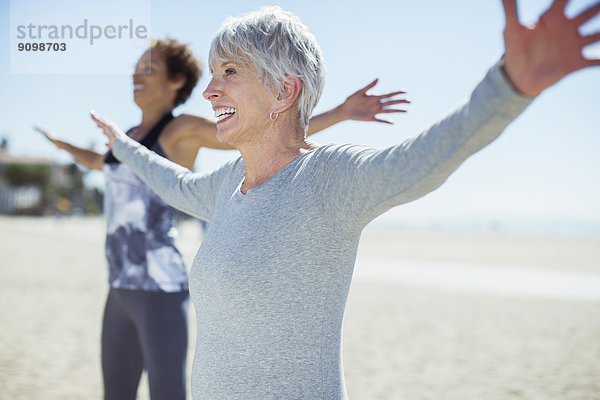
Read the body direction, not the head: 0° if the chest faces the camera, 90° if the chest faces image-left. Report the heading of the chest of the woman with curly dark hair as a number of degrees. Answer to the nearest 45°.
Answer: approximately 45°

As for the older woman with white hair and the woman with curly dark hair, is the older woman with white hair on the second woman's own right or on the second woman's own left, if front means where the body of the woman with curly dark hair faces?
on the second woman's own left

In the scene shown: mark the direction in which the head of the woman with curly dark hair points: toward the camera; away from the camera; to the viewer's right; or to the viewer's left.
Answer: to the viewer's left

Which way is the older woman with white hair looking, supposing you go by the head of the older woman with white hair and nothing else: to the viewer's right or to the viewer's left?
to the viewer's left

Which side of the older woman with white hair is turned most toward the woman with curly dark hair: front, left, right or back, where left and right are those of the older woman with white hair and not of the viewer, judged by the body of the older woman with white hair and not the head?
right

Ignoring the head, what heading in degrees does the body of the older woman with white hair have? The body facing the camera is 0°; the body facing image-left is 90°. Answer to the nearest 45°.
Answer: approximately 45°
